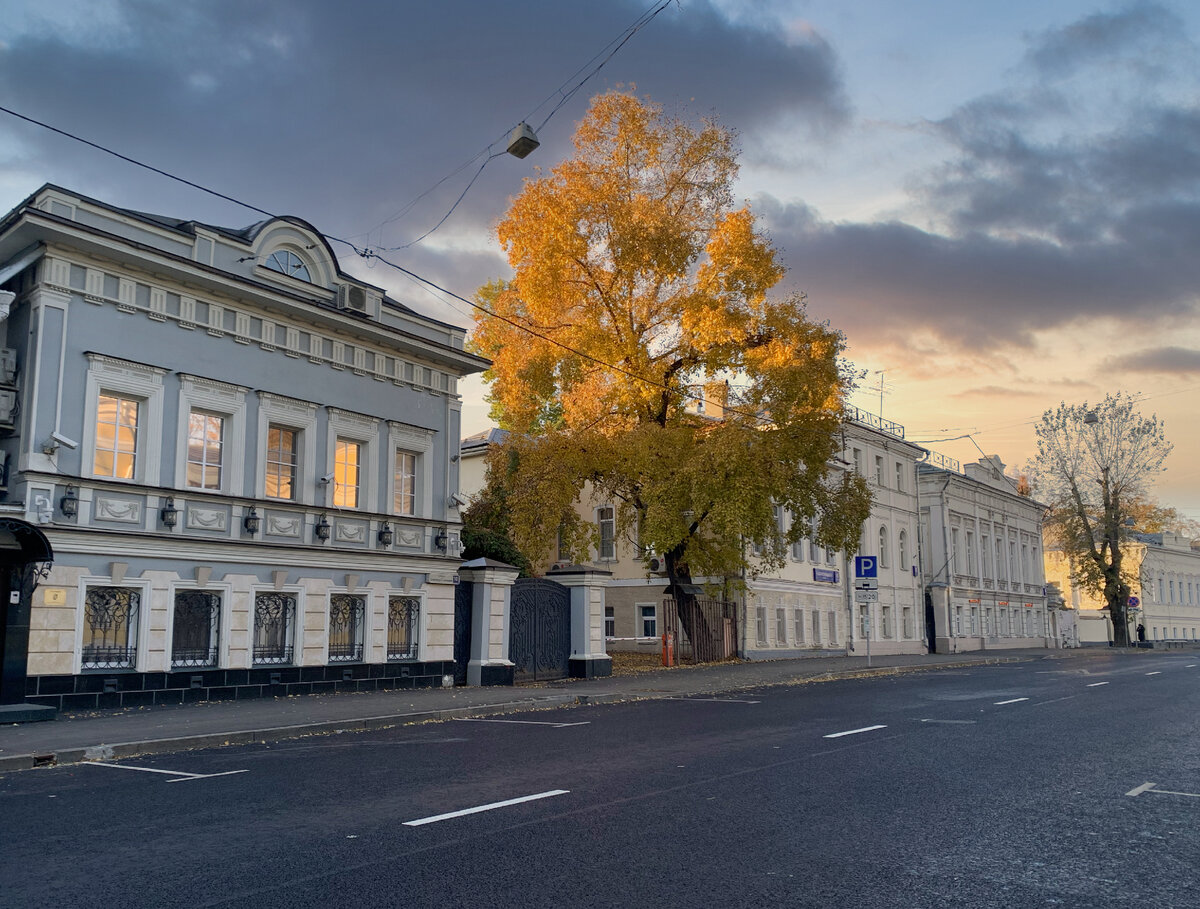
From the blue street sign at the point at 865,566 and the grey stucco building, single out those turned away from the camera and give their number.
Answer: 0

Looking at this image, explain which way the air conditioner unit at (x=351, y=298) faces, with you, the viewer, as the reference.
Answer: facing the viewer and to the right of the viewer

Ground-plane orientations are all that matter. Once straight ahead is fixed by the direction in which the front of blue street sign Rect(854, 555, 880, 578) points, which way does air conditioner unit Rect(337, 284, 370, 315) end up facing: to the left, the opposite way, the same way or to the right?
to the left

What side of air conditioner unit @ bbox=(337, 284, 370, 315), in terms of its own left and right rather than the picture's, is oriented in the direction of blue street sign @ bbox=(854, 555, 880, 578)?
left

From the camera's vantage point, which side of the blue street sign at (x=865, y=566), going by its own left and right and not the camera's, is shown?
front

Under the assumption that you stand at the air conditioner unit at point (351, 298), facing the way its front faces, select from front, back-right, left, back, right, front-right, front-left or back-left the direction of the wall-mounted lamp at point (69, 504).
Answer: right

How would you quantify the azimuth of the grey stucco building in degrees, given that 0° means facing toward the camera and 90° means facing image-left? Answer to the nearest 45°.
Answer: approximately 315°

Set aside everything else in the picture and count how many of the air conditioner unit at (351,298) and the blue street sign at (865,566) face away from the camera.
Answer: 0

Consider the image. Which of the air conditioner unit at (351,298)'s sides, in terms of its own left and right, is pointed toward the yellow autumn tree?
left

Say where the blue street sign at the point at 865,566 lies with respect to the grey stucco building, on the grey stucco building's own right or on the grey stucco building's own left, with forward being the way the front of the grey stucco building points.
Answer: on the grey stucco building's own left

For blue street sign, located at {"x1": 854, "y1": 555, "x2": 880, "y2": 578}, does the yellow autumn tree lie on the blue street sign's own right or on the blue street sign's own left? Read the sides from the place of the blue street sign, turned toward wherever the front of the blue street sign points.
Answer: on the blue street sign's own right

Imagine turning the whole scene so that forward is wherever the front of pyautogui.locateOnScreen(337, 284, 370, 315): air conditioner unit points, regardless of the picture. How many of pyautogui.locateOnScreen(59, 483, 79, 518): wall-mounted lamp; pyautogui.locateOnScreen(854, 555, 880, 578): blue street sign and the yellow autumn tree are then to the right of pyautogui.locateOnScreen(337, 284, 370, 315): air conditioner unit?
1

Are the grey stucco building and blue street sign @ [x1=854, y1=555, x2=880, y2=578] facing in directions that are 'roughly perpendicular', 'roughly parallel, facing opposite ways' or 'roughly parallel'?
roughly perpendicular
